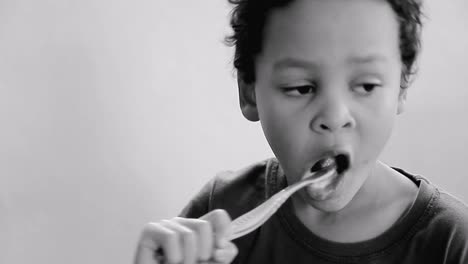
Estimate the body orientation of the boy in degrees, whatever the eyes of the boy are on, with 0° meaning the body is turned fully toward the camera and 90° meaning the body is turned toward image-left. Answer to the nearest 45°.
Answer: approximately 0°
